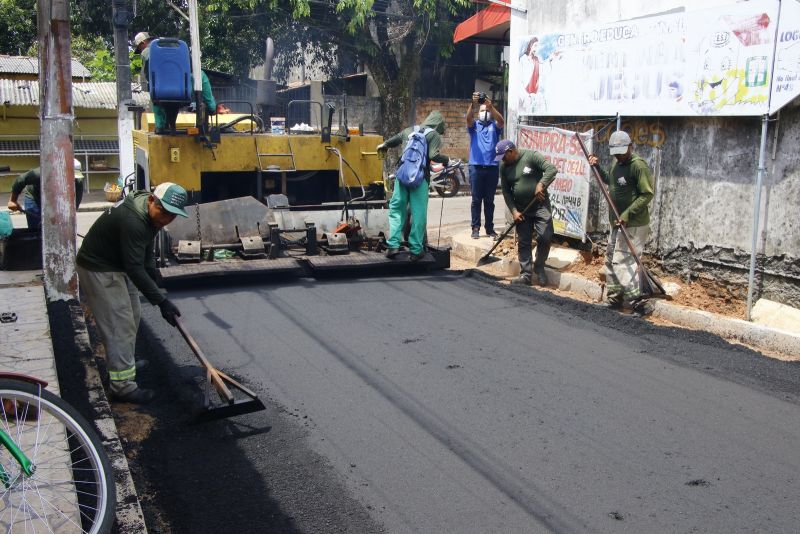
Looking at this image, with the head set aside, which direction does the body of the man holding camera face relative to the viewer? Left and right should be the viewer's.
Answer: facing the viewer

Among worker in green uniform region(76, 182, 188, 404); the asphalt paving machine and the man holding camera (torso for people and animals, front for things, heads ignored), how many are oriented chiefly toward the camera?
1

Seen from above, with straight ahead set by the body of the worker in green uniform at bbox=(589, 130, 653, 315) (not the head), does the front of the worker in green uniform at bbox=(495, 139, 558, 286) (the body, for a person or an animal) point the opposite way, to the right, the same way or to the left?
the same way

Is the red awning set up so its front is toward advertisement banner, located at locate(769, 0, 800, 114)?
no

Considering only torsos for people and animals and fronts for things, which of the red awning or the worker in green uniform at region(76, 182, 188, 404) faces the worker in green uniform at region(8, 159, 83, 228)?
the red awning

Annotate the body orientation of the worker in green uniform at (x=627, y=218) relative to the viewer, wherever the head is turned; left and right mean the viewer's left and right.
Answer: facing the viewer and to the left of the viewer

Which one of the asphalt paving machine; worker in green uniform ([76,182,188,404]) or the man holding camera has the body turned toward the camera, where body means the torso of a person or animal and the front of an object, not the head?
the man holding camera

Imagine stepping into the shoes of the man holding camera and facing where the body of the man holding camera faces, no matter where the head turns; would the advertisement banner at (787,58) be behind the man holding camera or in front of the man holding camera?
in front

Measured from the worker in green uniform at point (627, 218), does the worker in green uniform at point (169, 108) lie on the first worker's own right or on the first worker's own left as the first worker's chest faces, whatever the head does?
on the first worker's own right

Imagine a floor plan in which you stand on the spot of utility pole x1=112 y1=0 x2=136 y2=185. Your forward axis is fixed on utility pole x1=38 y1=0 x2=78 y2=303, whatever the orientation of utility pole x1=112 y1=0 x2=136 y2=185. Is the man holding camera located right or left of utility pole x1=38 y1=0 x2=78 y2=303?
left

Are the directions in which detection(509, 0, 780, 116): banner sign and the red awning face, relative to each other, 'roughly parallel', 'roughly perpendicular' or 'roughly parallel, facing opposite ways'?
roughly parallel

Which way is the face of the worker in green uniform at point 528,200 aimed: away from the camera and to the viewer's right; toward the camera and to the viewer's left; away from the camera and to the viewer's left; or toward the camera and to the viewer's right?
toward the camera and to the viewer's left

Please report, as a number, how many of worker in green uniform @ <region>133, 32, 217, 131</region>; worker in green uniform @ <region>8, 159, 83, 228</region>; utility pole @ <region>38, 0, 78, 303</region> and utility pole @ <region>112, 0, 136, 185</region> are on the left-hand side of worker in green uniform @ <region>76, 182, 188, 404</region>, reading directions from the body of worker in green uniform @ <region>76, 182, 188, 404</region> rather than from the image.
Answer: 4

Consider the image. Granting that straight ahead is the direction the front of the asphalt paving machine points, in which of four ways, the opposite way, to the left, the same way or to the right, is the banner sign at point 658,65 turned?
to the left

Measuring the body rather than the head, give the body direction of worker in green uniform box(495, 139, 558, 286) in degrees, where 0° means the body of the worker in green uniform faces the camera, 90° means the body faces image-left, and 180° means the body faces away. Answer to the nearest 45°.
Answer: approximately 45°

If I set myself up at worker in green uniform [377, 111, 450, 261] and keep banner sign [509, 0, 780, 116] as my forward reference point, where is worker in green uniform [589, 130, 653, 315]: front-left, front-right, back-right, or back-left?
front-right

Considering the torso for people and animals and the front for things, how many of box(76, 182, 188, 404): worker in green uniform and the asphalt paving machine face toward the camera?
0

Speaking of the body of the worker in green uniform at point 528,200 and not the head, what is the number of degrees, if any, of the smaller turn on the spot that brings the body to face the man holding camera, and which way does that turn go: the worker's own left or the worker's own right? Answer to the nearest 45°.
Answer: approximately 135° to the worker's own right

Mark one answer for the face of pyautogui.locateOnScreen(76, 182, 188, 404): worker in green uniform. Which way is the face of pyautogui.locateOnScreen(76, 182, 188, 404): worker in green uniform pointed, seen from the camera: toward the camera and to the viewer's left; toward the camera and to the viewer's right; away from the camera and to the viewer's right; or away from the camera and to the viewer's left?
toward the camera and to the viewer's right

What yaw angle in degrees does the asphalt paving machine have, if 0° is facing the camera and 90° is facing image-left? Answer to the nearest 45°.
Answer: approximately 180°

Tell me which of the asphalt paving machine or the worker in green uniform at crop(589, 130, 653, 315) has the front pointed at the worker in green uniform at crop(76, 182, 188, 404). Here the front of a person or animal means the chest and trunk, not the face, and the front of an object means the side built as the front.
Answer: the worker in green uniform at crop(589, 130, 653, 315)

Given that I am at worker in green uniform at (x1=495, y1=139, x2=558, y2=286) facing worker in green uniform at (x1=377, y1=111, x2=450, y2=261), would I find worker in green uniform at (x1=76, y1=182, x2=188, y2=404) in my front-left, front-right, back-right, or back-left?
front-left

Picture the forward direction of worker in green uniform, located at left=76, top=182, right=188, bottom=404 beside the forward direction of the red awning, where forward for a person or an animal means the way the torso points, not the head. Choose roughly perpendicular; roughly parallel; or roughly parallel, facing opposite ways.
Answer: roughly parallel, facing opposite ways
